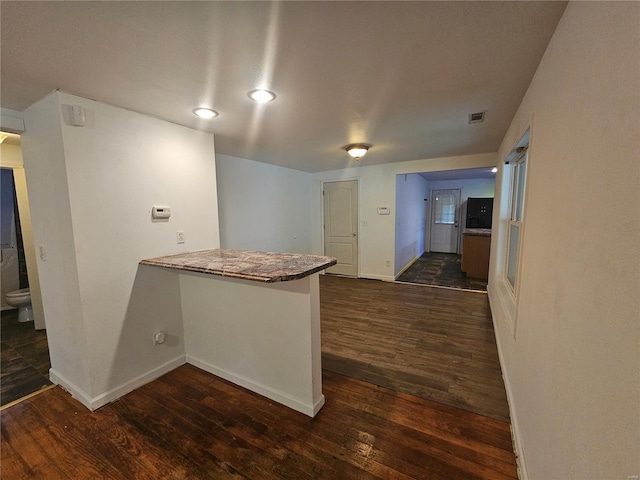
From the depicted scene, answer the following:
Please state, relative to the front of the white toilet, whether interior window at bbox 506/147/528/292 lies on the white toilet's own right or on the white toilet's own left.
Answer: on the white toilet's own left

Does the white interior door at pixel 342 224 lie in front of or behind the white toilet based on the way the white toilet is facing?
behind

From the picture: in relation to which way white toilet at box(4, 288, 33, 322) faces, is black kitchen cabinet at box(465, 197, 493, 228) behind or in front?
behind

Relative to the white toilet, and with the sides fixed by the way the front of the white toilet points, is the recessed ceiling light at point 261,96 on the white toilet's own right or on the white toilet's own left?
on the white toilet's own left

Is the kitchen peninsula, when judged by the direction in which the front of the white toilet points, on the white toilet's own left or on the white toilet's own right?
on the white toilet's own left

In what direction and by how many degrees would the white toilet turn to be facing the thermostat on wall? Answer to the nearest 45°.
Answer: approximately 90° to its left

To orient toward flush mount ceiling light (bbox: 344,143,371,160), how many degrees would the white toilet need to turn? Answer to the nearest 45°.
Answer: approximately 135° to its left

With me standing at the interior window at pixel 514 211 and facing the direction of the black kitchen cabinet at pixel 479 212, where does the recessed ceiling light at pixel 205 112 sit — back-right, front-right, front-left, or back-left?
back-left

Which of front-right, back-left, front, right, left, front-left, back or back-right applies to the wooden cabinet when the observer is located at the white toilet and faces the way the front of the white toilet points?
back-left
